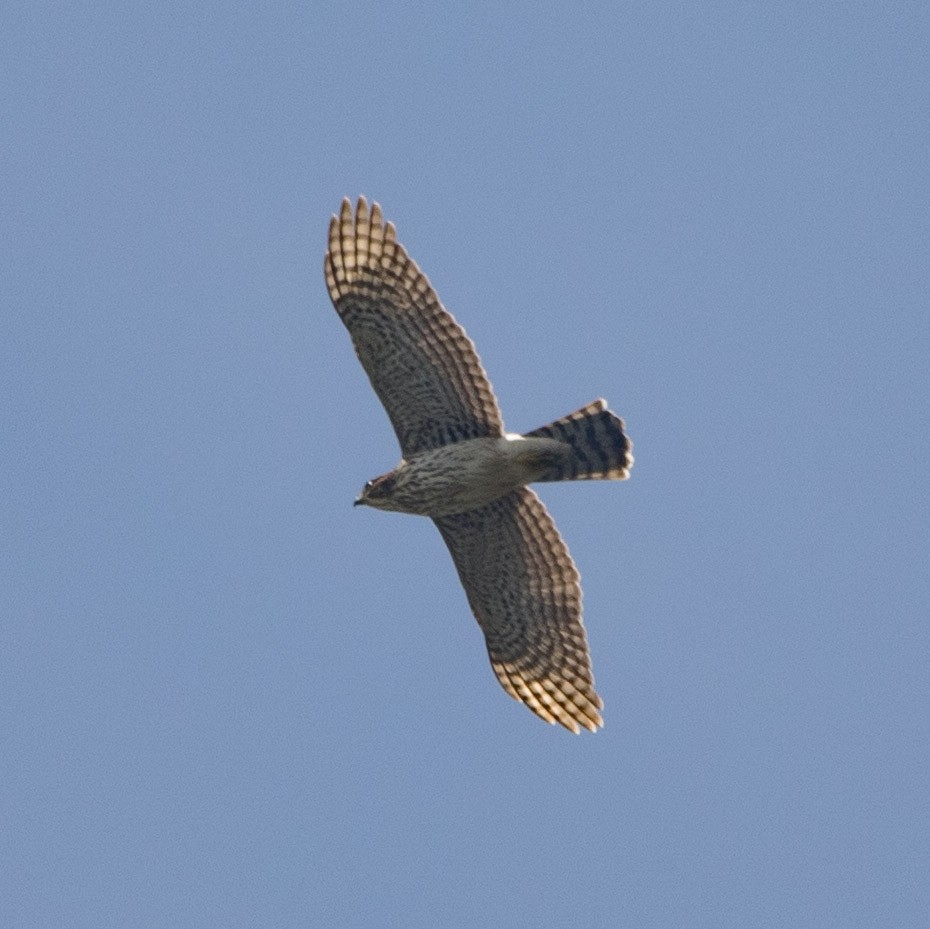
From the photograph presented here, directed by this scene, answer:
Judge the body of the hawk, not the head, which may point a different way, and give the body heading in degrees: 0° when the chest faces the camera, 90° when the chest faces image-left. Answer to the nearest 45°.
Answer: approximately 90°
